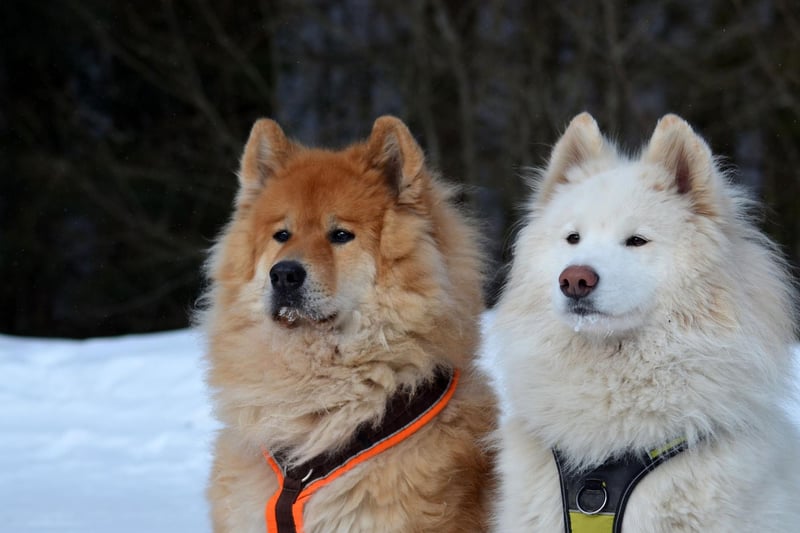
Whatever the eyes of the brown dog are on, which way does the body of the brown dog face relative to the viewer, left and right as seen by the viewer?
facing the viewer and to the left of the viewer

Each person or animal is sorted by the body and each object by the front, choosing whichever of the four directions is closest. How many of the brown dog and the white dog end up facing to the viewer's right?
0
